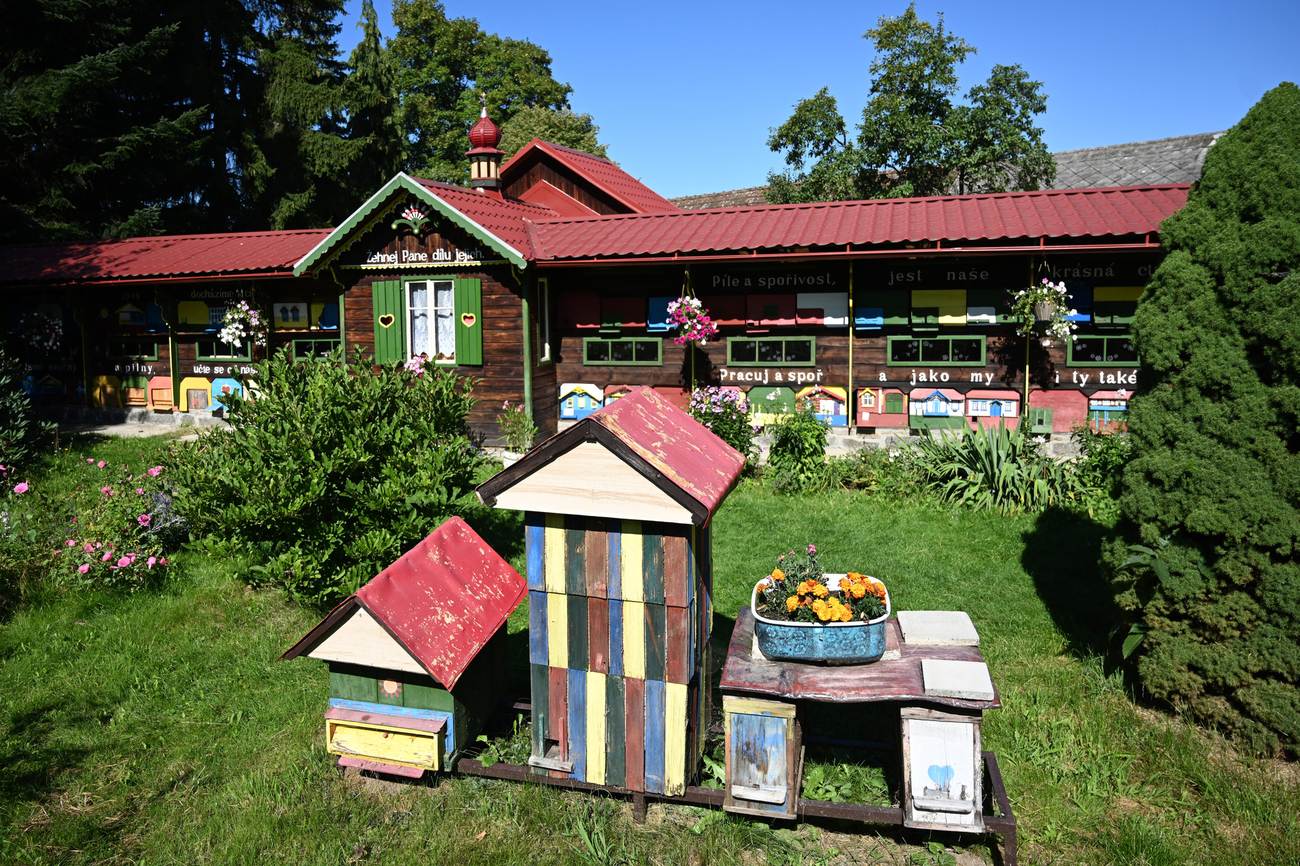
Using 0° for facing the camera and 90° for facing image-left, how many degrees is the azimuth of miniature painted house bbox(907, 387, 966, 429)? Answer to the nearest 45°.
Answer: approximately 0°

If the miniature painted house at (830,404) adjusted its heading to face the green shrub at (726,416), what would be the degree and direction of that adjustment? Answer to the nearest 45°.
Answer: approximately 45° to its right

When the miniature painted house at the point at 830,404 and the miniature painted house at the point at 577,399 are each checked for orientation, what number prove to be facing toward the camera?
2

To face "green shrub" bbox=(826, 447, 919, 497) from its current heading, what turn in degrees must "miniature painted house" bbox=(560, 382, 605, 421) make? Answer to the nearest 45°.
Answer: approximately 45° to its left

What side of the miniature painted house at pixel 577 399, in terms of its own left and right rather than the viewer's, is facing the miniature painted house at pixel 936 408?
left

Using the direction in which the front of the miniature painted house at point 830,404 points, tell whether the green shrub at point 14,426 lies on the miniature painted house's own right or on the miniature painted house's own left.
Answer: on the miniature painted house's own right

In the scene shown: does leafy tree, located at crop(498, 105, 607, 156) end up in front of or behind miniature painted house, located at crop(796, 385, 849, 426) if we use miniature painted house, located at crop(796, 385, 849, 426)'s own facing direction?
behind

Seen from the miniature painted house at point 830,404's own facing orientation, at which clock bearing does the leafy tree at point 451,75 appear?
The leafy tree is roughly at 5 o'clock from the miniature painted house.

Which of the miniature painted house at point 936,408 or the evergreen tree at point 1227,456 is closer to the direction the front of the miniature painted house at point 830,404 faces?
the evergreen tree
